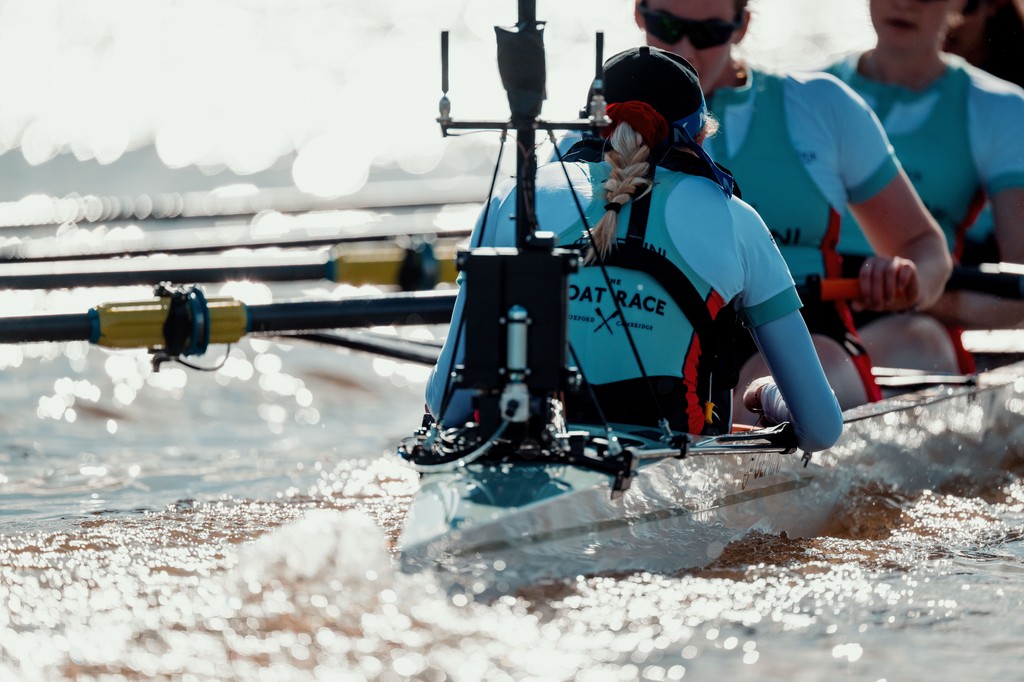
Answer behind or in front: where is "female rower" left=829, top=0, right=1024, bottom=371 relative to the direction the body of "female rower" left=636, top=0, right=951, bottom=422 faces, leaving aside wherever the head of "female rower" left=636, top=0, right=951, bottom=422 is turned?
behind

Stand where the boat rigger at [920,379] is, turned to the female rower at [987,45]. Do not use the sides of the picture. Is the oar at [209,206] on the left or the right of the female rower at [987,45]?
left

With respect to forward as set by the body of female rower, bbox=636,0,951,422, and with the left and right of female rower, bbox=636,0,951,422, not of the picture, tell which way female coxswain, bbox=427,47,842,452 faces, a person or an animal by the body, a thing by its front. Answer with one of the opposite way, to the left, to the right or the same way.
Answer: the opposite way

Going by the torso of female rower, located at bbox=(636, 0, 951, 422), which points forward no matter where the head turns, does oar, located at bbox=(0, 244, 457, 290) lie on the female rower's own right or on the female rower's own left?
on the female rower's own right

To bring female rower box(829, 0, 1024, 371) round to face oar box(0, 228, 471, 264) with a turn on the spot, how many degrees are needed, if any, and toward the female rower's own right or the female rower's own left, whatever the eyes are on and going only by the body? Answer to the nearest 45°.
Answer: approximately 45° to the female rower's own right

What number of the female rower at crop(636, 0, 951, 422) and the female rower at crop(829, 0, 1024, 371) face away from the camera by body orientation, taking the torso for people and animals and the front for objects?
0

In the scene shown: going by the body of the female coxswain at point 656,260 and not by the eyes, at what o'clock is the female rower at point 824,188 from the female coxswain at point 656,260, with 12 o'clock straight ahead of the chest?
the female rower at point 824,188 is roughly at 11 o'clock from the female coxswain at point 656,260.

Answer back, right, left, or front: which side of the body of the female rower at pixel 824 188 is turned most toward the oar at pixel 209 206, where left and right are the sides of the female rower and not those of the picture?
right

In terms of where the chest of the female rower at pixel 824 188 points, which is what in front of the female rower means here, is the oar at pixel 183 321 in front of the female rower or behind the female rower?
in front

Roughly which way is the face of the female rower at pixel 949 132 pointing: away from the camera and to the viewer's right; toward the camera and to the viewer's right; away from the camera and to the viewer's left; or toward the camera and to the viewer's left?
toward the camera and to the viewer's left

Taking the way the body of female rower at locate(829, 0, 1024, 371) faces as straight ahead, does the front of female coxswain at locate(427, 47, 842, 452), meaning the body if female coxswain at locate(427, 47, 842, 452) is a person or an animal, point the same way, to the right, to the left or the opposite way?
the opposite way

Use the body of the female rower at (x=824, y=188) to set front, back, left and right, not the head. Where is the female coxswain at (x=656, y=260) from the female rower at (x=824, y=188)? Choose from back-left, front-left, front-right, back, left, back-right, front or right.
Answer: front-left
